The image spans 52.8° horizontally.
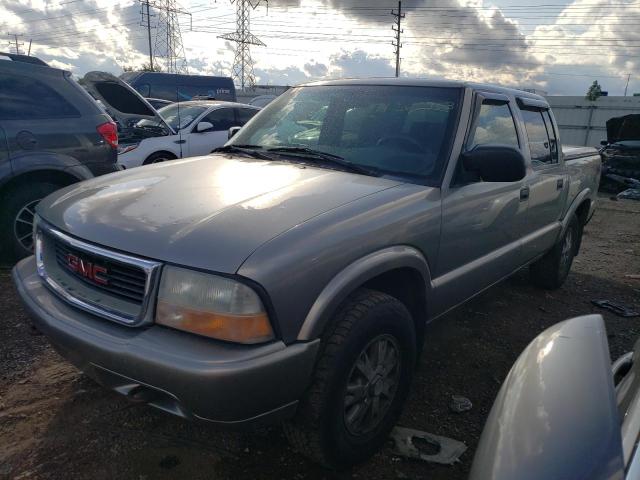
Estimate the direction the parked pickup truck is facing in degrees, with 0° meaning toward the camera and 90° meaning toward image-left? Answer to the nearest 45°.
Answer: approximately 45°

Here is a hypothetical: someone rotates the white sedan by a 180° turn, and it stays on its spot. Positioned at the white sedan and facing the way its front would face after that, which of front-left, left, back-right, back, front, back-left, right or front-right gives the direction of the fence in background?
front

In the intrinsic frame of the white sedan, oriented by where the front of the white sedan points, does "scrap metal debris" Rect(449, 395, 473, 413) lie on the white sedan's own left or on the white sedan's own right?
on the white sedan's own left

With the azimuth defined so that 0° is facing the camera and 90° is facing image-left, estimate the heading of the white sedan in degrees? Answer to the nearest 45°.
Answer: approximately 45°

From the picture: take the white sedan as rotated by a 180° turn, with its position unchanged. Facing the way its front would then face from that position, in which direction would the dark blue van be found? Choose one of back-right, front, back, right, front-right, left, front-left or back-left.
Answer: front-left

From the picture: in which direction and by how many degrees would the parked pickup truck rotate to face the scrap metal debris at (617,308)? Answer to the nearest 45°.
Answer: approximately 180°

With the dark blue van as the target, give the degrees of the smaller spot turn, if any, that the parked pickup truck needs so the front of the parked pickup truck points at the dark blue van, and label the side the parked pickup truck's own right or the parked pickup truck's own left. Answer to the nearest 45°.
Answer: approximately 135° to the parked pickup truck's own right

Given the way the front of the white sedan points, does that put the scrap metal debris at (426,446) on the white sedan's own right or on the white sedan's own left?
on the white sedan's own left
